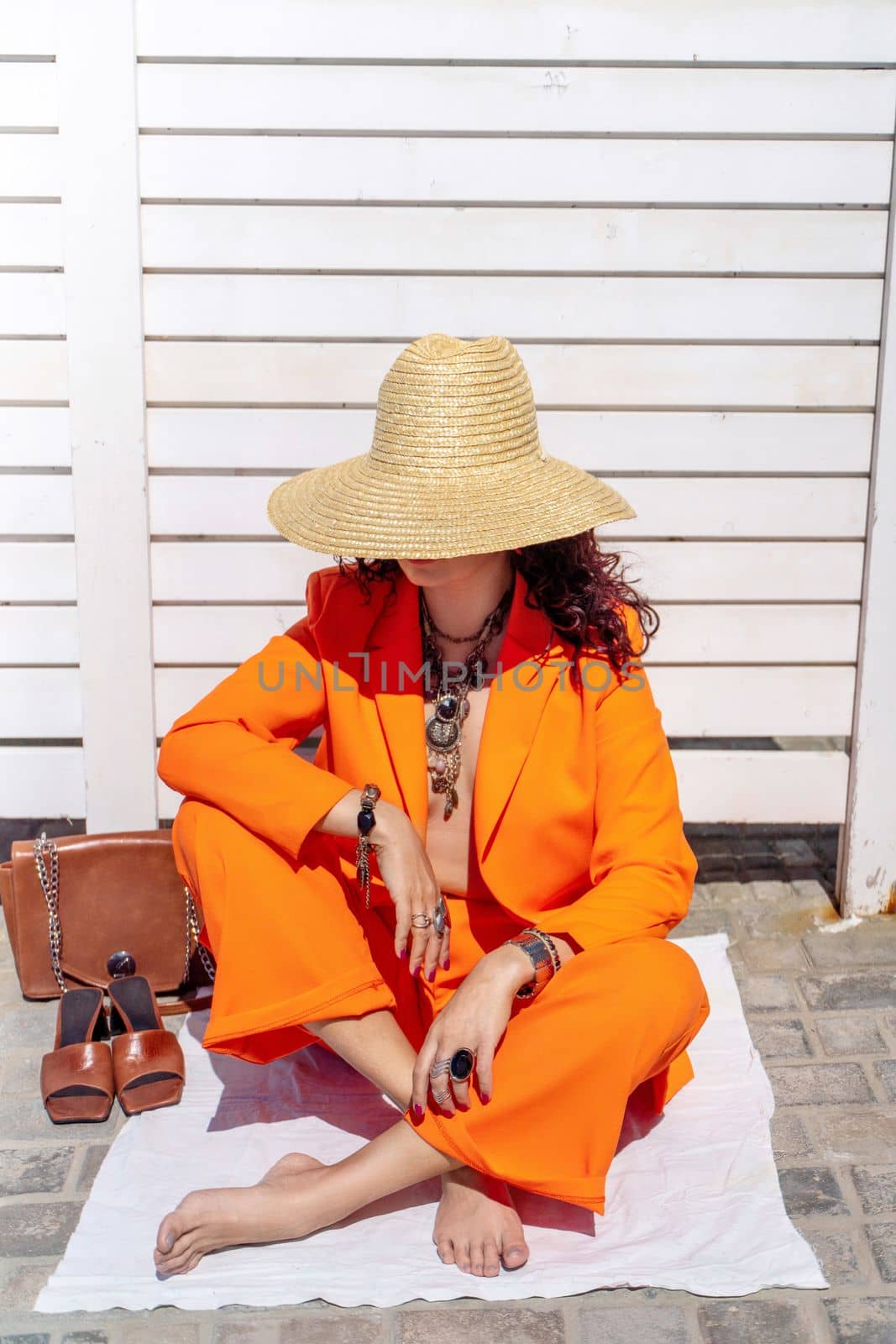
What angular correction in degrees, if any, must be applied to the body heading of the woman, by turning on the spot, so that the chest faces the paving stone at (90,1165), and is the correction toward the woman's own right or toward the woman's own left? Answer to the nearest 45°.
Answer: approximately 90° to the woman's own right

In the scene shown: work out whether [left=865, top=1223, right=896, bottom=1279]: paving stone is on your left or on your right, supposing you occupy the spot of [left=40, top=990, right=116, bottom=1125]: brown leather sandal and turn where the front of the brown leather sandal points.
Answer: on your left

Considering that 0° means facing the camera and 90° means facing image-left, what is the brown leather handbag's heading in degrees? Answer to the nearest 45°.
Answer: approximately 0°

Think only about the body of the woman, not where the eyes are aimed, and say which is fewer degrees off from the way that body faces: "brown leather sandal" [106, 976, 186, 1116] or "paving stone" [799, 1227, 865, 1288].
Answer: the paving stone

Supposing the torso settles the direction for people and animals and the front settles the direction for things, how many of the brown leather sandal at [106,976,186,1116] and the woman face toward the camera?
2

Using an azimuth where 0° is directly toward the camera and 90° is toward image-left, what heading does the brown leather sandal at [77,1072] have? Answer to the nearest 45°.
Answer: approximately 0°

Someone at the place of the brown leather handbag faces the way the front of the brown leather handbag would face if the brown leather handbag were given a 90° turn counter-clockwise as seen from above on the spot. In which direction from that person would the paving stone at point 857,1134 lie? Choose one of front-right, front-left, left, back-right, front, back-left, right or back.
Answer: front-right

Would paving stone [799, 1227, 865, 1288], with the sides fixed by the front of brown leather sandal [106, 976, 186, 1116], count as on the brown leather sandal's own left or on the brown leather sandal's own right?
on the brown leather sandal's own left

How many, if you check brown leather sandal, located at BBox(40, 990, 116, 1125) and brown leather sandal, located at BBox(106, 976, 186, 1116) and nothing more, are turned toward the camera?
2

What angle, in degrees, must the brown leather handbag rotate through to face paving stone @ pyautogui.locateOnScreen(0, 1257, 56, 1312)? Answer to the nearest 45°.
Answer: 0° — it already faces it
